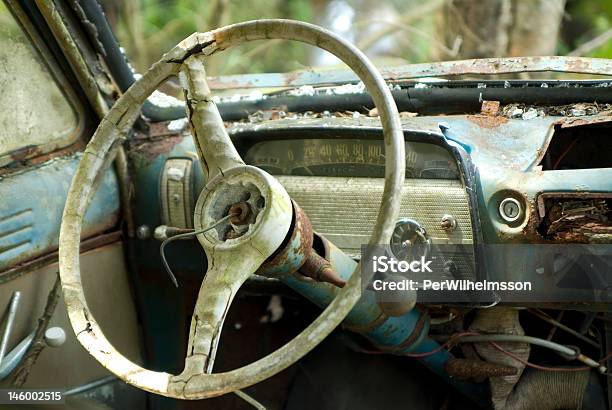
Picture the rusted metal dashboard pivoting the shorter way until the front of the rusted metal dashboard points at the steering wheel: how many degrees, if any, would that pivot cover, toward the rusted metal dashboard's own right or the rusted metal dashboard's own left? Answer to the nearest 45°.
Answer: approximately 45° to the rusted metal dashboard's own right

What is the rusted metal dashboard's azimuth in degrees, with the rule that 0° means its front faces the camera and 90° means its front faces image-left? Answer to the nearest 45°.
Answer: approximately 0°

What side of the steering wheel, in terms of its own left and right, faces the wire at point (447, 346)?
back

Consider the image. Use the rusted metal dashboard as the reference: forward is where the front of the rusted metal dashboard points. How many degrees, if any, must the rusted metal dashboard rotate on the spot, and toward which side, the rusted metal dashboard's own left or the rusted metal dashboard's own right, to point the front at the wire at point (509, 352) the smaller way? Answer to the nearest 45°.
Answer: approximately 135° to the rusted metal dashboard's own left

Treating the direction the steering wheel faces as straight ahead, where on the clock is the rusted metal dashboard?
The rusted metal dashboard is roughly at 6 o'clock from the steering wheel.

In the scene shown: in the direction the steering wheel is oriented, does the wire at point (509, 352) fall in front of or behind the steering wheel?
behind
